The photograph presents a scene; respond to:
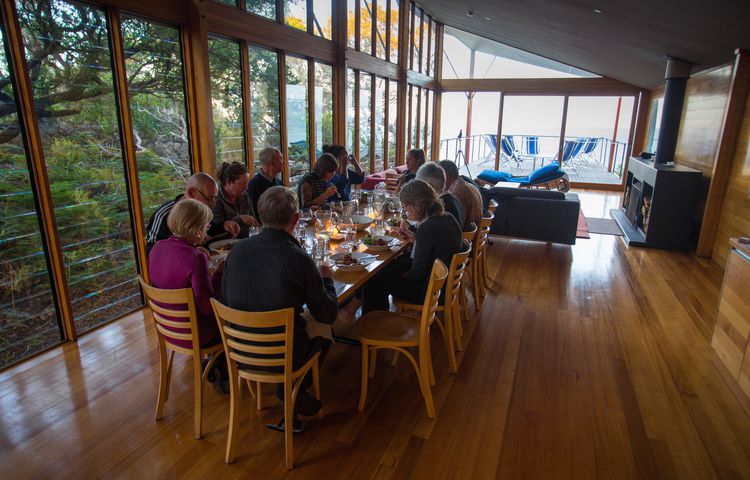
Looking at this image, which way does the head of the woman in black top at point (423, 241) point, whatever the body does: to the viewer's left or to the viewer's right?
to the viewer's left

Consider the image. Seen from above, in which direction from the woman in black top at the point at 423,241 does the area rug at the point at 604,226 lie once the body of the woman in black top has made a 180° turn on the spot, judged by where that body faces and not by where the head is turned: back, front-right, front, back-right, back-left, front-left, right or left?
front-left

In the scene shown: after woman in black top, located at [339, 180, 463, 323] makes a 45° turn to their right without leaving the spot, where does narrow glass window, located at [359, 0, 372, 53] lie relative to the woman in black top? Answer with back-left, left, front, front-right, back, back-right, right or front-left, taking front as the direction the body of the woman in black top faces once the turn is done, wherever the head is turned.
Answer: front-right

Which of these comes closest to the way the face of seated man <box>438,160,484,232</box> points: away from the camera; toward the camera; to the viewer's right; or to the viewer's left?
to the viewer's left

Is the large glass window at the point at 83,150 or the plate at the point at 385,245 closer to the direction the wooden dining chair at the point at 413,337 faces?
the large glass window

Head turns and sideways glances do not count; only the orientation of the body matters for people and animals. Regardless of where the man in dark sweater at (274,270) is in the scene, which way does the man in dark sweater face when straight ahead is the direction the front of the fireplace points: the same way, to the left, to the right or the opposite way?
to the right

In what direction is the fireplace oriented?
to the viewer's left

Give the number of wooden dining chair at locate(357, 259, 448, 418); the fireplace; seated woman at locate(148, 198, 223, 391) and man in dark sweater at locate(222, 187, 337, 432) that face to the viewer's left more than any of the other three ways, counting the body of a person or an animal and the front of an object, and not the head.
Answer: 2

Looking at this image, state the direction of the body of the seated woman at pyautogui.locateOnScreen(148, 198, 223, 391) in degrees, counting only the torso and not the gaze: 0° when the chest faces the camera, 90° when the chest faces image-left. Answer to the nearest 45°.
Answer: approximately 225°

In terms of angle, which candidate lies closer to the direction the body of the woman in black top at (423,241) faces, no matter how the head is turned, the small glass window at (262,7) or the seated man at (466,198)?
the small glass window

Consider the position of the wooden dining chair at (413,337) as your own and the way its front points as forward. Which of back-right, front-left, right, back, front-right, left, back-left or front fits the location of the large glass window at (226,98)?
front-right

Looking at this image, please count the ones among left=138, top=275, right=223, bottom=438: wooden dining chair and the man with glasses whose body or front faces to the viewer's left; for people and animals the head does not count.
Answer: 0

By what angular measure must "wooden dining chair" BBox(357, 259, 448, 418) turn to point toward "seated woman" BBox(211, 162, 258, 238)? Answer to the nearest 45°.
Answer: approximately 45° to its right

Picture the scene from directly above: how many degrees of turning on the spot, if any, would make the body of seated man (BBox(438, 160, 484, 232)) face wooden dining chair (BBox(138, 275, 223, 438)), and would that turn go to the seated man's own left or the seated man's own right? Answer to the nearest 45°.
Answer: approximately 45° to the seated man's own left

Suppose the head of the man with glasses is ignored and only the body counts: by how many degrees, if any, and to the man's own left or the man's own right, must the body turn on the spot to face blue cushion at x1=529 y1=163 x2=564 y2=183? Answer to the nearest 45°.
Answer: approximately 45° to the man's own left

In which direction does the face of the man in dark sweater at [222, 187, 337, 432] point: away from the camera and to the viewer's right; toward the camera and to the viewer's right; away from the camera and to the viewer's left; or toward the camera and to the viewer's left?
away from the camera and to the viewer's right

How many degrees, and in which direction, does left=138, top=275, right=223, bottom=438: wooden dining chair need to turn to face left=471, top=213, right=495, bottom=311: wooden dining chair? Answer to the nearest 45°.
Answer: approximately 45° to its right

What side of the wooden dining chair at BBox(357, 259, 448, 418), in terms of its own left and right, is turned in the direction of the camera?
left

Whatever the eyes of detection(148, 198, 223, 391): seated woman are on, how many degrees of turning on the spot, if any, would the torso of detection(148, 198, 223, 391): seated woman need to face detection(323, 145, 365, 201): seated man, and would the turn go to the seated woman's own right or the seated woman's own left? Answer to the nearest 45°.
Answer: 0° — they already face them

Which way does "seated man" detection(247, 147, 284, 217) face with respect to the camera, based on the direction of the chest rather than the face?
to the viewer's right
